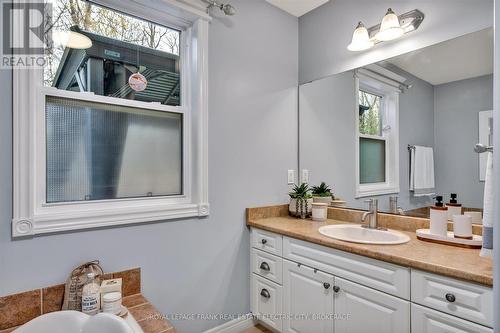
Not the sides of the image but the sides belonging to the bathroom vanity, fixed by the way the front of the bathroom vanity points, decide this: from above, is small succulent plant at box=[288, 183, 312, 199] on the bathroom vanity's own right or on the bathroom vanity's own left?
on the bathroom vanity's own right

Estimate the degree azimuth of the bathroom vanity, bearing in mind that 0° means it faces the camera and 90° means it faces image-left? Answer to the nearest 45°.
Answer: approximately 45°
